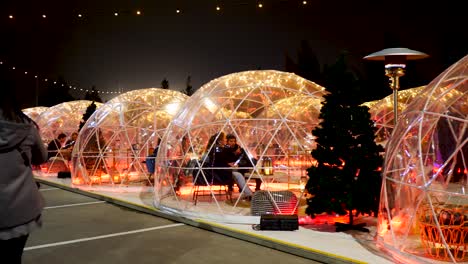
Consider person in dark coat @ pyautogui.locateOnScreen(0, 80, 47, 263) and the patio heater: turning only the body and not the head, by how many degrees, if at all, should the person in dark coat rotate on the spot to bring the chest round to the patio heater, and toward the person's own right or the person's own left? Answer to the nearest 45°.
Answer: approximately 45° to the person's own right

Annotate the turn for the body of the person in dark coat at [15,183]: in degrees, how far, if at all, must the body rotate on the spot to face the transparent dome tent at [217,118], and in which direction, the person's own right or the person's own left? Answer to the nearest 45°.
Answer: approximately 45° to the person's own right

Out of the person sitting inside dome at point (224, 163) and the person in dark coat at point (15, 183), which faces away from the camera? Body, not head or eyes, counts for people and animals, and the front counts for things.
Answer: the person in dark coat

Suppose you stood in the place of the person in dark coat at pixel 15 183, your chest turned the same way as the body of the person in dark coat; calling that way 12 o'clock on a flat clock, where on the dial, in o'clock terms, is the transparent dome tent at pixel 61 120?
The transparent dome tent is roughly at 12 o'clock from the person in dark coat.

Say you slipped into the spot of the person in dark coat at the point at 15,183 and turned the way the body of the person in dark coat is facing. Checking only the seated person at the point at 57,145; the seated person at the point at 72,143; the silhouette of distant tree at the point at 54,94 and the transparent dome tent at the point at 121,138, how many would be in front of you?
4

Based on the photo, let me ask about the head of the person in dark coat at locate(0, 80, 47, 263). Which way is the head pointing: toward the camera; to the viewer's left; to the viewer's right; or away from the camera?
away from the camera

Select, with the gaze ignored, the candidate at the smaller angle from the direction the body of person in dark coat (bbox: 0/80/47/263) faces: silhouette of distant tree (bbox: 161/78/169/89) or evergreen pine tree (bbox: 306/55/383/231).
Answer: the silhouette of distant tree

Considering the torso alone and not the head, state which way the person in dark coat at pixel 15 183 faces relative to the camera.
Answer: away from the camera
